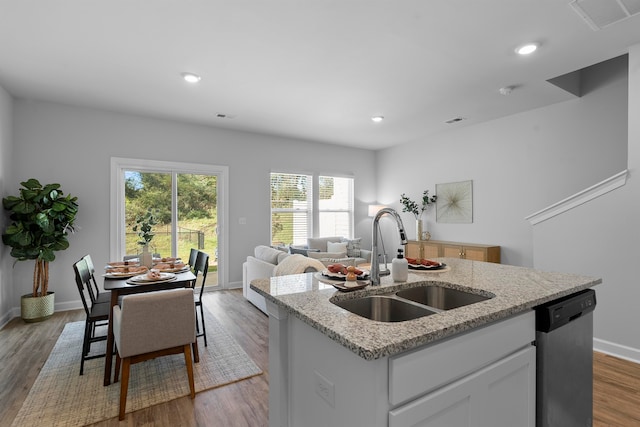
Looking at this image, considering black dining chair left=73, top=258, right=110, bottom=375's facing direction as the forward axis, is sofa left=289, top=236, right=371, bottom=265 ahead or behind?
ahead

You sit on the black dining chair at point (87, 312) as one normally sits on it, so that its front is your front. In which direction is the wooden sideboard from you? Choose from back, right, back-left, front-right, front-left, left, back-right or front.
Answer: front

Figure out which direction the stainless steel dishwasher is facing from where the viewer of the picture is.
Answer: facing the viewer and to the right of the viewer

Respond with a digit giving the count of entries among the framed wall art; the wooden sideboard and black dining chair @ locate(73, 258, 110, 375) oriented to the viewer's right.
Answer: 1

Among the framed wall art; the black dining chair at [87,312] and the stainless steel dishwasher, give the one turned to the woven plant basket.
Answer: the framed wall art

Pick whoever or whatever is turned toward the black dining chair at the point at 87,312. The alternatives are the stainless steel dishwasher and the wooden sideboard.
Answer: the wooden sideboard

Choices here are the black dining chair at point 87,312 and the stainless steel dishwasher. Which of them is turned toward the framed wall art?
the black dining chair

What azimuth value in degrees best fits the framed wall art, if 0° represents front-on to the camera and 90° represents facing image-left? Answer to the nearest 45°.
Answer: approximately 45°

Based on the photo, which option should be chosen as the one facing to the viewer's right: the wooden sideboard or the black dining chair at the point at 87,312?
the black dining chair

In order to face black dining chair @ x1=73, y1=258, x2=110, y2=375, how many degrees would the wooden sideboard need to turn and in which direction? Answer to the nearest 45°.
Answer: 0° — it already faces it

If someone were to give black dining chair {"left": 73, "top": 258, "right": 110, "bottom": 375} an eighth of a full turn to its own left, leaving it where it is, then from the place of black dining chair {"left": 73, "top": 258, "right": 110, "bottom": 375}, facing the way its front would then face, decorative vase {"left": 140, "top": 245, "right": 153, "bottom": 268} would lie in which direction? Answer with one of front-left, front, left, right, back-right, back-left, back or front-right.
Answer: front

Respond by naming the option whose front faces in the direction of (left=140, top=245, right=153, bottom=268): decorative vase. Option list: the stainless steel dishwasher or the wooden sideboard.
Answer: the wooden sideboard

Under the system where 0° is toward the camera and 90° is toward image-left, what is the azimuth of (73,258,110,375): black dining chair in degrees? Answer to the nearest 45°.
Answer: approximately 270°

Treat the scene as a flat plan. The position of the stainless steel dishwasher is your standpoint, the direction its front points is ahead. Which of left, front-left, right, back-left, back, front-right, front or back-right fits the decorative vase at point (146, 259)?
back-right
